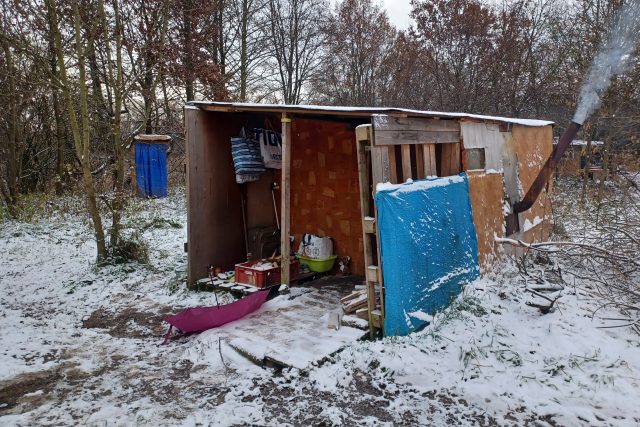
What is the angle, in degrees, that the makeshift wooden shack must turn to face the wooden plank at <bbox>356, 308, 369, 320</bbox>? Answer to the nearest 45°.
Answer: approximately 45° to its left

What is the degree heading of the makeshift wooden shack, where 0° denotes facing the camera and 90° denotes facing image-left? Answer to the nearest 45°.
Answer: approximately 45°

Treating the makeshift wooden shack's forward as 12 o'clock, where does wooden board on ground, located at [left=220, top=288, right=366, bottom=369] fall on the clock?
The wooden board on ground is roughly at 11 o'clock from the makeshift wooden shack.

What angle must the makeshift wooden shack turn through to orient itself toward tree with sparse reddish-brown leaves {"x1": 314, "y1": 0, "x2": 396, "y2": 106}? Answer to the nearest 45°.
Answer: approximately 135° to its right

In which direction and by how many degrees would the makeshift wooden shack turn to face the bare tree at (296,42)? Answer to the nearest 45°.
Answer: approximately 135° to its right

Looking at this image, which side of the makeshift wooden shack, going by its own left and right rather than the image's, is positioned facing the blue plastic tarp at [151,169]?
right
